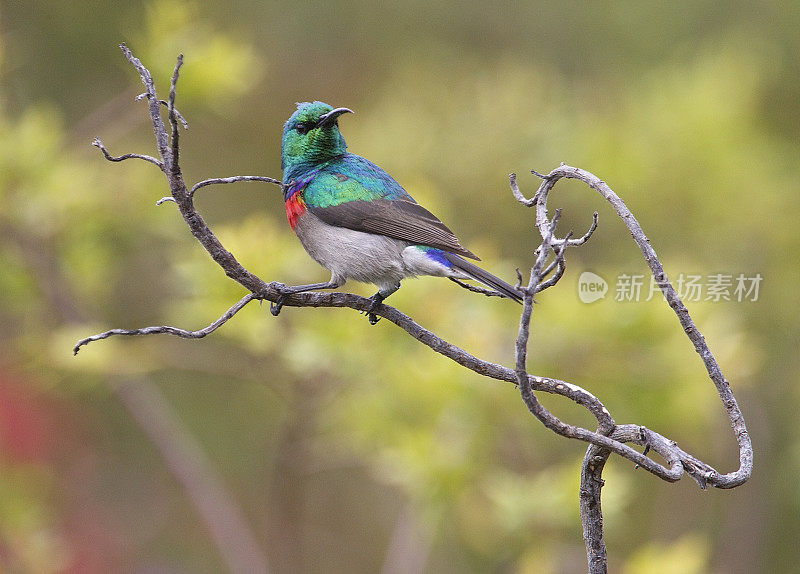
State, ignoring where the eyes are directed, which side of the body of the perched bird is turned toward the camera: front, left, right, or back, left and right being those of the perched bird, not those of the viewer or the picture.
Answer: left
